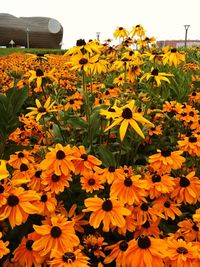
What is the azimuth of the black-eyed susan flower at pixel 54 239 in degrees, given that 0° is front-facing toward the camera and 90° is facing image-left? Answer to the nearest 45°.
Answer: approximately 0°

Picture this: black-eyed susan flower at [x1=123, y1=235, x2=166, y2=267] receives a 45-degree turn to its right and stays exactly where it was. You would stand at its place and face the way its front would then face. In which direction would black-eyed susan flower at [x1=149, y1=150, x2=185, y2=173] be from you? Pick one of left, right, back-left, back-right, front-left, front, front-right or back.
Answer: back-right

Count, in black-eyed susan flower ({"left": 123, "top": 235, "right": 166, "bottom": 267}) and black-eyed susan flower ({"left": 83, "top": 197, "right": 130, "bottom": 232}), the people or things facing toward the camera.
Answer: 2
